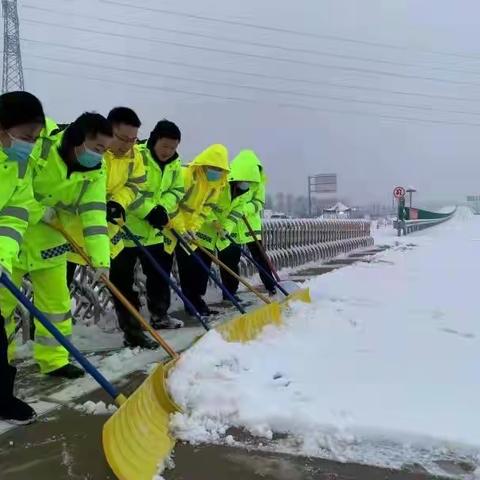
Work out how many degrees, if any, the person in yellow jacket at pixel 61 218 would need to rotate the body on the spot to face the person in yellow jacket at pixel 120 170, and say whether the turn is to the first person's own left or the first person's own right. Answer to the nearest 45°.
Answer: approximately 90° to the first person's own left

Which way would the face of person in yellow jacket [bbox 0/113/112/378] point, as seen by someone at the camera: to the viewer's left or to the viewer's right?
to the viewer's right

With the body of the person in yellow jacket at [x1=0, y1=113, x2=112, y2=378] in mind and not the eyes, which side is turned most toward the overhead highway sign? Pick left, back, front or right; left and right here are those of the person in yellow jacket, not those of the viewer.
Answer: left

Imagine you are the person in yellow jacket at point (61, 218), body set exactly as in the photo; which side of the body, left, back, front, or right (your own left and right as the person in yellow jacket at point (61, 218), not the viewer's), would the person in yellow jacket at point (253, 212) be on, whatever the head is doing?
left

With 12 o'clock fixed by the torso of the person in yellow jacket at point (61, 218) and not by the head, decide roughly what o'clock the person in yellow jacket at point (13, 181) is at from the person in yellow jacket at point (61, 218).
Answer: the person in yellow jacket at point (13, 181) is roughly at 2 o'clock from the person in yellow jacket at point (61, 218).

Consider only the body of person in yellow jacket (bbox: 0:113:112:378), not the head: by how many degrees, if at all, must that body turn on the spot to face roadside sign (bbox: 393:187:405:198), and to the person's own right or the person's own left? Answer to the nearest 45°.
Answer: approximately 90° to the person's own left

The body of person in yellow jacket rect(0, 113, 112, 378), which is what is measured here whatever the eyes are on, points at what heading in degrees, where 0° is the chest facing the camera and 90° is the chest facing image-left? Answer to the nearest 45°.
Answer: approximately 315°

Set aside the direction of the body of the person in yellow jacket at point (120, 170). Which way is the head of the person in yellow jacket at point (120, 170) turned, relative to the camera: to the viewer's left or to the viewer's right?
to the viewer's right
